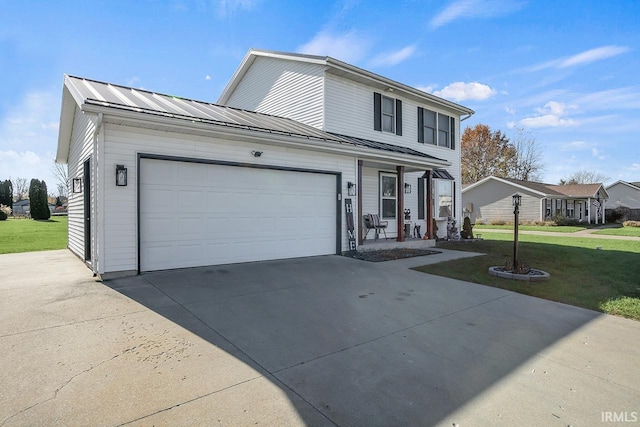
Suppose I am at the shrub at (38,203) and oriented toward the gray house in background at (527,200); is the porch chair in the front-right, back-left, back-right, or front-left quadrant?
front-right

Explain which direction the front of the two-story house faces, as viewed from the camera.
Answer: facing the viewer and to the right of the viewer

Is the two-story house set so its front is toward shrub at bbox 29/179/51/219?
no

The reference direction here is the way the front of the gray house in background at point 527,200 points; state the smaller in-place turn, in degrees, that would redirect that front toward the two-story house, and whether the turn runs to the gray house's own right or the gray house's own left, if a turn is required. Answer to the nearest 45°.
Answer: approximately 45° to the gray house's own right

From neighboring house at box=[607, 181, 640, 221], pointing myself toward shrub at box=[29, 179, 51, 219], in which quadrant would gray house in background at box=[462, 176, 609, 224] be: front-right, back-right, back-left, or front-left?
front-left

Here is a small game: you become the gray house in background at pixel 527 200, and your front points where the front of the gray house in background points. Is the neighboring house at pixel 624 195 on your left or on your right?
on your left

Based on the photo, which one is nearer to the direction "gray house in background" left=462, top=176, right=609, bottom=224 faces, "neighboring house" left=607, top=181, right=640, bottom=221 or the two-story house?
the two-story house

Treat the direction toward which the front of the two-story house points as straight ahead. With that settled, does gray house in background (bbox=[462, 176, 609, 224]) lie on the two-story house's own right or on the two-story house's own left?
on the two-story house's own left

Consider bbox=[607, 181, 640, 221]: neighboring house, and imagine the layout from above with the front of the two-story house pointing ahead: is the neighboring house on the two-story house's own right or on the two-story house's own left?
on the two-story house's own left

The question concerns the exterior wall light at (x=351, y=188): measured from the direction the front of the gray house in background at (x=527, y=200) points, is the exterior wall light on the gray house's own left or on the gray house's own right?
on the gray house's own right

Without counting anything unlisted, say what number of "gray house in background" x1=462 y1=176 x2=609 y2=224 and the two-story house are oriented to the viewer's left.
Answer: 0

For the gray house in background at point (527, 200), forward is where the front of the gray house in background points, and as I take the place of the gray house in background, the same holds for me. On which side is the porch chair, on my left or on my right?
on my right

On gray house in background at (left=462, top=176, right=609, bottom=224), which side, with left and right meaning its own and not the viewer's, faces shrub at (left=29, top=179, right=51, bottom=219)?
right

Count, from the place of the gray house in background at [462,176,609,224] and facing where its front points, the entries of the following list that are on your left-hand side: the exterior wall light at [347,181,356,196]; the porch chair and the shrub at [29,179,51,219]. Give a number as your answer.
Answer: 0

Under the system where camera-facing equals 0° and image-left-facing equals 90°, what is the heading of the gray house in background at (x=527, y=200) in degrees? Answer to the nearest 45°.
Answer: approximately 315°
